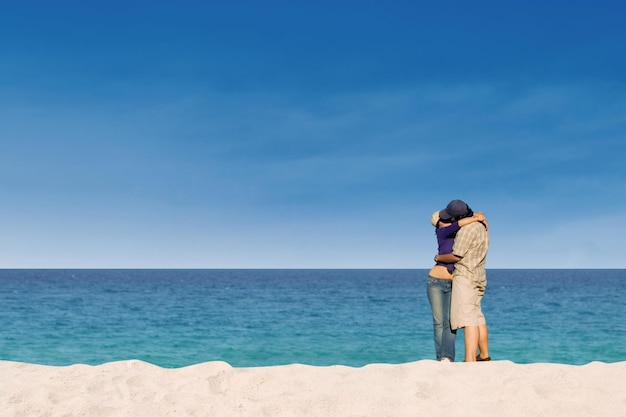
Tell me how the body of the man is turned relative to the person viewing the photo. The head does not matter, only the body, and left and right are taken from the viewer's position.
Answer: facing to the left of the viewer
